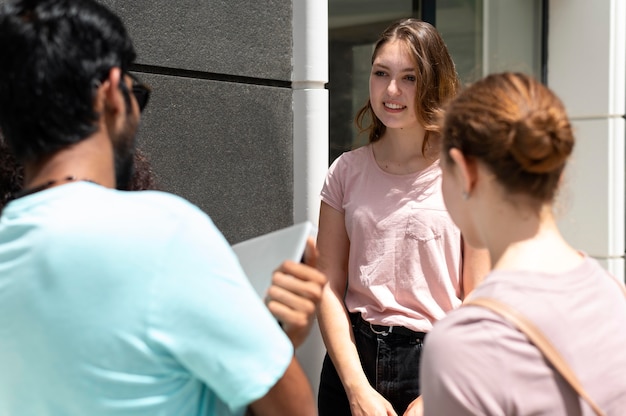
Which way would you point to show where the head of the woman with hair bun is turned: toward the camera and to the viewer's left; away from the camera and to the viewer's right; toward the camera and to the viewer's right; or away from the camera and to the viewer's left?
away from the camera and to the viewer's left

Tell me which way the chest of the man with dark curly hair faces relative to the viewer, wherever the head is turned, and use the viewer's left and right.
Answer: facing away from the viewer and to the right of the viewer

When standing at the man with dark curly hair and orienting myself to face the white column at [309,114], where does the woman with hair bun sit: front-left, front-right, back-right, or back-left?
front-right

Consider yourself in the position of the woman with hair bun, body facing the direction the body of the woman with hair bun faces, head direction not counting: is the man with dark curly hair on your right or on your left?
on your left

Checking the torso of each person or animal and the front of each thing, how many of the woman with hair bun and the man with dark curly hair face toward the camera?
0

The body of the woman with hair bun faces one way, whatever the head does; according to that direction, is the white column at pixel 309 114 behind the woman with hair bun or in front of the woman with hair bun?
in front

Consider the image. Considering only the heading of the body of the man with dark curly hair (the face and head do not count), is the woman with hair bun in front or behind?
in front

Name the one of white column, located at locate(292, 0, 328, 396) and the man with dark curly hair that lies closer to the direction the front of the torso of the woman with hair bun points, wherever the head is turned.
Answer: the white column

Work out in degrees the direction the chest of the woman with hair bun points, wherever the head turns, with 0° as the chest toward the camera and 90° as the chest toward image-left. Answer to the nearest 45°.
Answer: approximately 135°

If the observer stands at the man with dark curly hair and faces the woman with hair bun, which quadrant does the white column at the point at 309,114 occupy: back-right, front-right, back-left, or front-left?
front-left

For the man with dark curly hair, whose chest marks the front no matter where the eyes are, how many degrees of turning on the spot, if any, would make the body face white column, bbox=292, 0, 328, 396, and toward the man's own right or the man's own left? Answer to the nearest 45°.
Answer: approximately 45° to the man's own left
